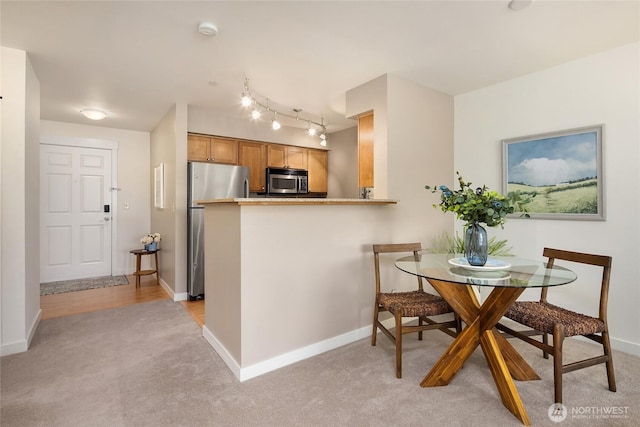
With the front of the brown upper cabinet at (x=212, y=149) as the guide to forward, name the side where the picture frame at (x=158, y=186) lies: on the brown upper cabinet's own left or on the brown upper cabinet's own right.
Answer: on the brown upper cabinet's own right

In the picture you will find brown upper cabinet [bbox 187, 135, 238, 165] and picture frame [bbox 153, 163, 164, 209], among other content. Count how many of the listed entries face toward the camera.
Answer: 1

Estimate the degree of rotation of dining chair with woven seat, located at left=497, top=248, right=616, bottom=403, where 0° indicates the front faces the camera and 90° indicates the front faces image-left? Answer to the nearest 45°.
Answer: approximately 45°

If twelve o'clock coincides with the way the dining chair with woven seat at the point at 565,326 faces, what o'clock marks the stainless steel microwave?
The stainless steel microwave is roughly at 2 o'clock from the dining chair with woven seat.

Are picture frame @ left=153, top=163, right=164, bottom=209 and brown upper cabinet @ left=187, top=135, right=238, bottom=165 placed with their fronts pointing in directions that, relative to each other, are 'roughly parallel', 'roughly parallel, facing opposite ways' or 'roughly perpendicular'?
roughly perpendicular

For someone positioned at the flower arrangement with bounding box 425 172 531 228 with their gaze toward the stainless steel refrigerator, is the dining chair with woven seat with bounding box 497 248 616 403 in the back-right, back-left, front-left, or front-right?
back-right

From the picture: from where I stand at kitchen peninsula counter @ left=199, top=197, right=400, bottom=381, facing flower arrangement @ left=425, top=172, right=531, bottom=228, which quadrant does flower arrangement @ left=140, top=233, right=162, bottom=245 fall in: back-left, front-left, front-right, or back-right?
back-left

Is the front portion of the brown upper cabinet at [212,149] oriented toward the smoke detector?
yes
